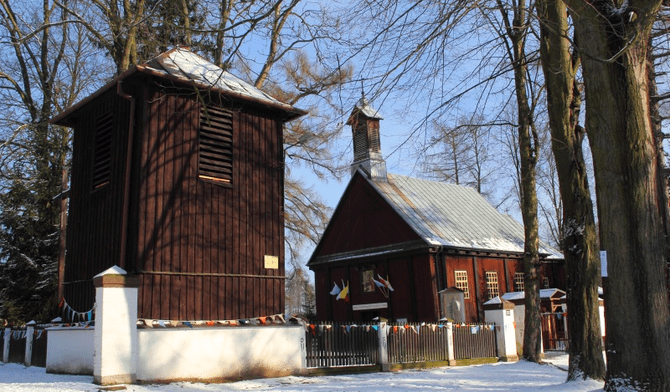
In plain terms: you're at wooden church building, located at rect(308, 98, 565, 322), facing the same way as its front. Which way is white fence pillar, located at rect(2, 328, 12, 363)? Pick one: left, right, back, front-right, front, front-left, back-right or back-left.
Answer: front

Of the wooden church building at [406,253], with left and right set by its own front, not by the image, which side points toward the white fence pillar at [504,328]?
left

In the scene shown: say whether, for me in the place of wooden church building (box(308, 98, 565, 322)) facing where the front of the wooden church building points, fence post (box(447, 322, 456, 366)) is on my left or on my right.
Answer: on my left

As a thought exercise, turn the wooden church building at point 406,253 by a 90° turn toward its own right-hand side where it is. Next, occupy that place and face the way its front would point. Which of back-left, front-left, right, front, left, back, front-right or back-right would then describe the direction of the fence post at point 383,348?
back-left

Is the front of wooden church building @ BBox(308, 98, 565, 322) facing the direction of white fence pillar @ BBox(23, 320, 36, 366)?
yes

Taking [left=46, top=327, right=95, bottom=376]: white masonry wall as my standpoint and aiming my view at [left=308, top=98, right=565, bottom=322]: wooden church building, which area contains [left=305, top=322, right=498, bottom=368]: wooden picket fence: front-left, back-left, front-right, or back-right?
front-right

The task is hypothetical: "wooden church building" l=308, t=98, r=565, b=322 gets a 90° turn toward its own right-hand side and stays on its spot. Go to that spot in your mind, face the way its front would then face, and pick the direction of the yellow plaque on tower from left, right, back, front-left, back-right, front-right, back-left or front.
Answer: back-left

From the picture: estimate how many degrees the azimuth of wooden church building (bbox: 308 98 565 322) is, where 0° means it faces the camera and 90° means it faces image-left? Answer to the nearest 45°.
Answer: approximately 45°

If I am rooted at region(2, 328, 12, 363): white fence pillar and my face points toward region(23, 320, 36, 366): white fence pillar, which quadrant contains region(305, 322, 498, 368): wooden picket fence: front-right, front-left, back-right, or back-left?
front-left

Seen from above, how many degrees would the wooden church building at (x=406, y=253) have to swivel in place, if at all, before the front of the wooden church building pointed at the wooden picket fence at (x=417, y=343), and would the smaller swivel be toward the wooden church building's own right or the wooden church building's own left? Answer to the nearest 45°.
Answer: approximately 45° to the wooden church building's own left

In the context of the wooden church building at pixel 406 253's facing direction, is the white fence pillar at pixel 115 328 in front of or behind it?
in front

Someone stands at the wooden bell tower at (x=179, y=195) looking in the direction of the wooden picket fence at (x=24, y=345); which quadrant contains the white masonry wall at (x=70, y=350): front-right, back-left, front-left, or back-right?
front-left

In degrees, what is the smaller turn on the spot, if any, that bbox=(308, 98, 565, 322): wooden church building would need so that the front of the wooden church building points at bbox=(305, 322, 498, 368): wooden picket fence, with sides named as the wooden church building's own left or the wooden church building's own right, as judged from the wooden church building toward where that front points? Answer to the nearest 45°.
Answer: approximately 45° to the wooden church building's own left
